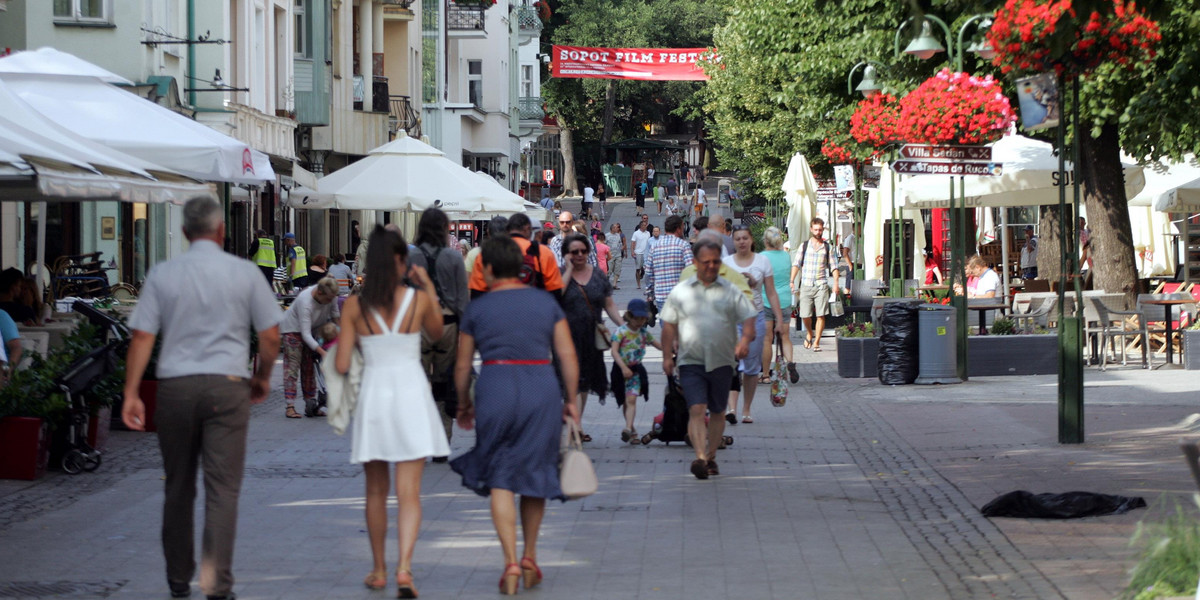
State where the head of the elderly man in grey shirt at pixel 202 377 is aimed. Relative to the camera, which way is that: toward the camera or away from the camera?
away from the camera

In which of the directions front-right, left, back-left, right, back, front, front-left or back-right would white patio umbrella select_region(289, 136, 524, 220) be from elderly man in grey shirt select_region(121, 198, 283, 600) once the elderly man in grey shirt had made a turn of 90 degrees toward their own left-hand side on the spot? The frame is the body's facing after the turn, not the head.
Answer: right

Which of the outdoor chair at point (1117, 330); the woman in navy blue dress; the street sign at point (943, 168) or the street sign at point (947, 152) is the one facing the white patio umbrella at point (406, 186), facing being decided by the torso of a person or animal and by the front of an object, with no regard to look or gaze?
the woman in navy blue dress

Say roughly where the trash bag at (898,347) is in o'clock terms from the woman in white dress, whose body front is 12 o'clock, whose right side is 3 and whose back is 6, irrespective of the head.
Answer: The trash bag is roughly at 1 o'clock from the woman in white dress.

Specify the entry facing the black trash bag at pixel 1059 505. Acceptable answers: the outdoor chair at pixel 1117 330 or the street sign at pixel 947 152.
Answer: the street sign

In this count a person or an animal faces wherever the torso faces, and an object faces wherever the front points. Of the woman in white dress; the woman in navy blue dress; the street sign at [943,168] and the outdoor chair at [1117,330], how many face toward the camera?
1

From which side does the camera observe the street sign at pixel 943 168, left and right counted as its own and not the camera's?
front

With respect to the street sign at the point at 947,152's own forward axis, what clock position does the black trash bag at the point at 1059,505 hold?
The black trash bag is roughly at 12 o'clock from the street sign.

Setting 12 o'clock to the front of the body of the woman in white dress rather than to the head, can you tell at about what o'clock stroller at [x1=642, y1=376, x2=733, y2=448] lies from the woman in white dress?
The stroller is roughly at 1 o'clock from the woman in white dress.

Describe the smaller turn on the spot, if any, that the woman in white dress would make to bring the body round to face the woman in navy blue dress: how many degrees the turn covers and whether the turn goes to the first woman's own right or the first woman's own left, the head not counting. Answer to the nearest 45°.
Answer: approximately 90° to the first woman's own right

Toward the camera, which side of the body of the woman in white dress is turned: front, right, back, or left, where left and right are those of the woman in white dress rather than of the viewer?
back

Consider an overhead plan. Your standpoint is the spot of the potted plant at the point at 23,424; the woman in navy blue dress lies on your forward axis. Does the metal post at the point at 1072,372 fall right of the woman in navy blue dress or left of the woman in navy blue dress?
left

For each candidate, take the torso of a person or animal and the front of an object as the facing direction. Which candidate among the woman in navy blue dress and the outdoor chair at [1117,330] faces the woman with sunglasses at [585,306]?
the woman in navy blue dress

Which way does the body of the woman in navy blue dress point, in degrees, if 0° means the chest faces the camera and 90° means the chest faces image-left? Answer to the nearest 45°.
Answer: approximately 180°

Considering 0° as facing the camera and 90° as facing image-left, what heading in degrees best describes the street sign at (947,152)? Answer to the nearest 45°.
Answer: approximately 0°
